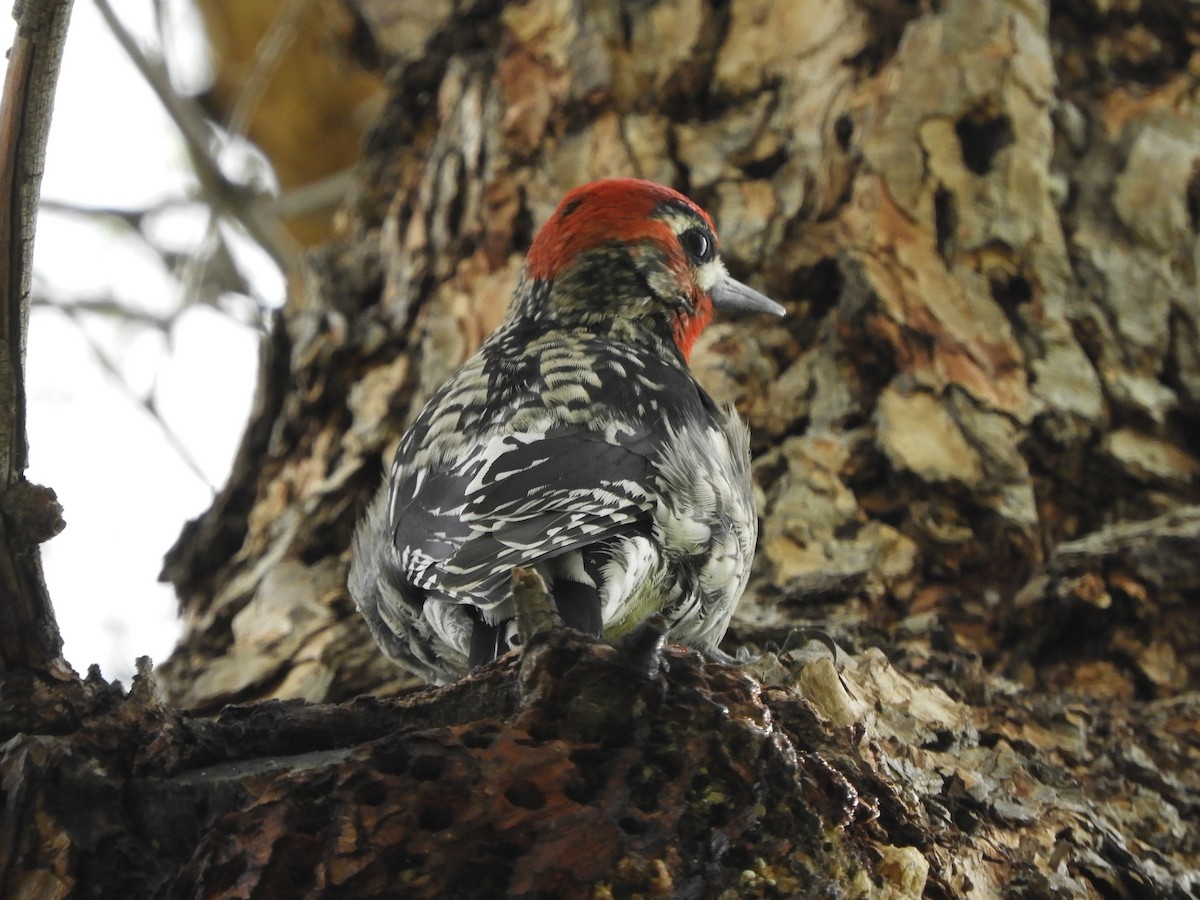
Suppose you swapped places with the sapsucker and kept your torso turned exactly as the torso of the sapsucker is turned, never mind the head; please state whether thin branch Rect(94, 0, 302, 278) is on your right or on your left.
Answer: on your left

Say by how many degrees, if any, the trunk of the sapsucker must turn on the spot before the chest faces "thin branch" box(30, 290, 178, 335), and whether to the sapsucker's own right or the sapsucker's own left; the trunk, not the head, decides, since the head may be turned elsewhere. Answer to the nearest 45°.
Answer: approximately 90° to the sapsucker's own left

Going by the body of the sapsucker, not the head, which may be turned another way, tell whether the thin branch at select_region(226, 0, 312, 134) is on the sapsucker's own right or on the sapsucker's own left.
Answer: on the sapsucker's own left

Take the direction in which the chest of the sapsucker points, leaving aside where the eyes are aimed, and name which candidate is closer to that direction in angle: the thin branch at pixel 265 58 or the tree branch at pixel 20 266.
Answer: the thin branch

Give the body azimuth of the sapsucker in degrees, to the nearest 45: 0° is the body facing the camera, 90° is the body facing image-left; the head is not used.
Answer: approximately 225°
